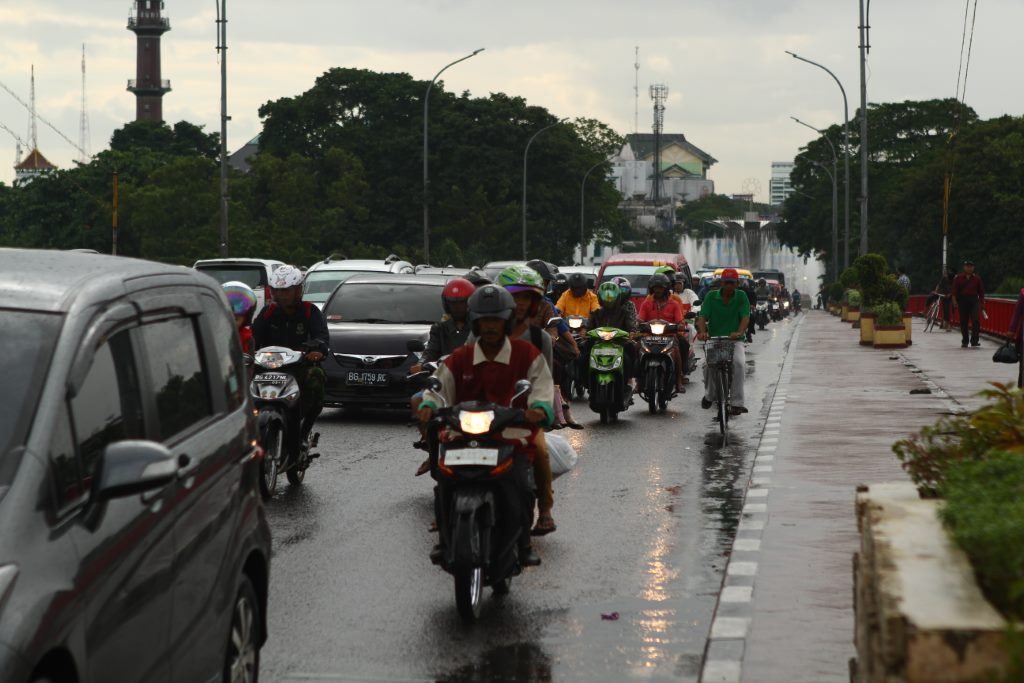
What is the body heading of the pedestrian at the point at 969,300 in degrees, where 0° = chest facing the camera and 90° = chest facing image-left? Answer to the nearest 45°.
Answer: approximately 0°

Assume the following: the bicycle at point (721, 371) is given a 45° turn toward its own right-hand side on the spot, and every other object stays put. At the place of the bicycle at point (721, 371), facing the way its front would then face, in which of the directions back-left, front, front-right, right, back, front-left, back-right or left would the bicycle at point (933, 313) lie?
back-right

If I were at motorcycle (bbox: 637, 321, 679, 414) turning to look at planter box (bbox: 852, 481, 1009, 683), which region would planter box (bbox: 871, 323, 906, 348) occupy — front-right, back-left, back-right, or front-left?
back-left

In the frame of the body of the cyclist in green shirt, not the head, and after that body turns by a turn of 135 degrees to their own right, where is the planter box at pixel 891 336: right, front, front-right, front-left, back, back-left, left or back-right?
front-right

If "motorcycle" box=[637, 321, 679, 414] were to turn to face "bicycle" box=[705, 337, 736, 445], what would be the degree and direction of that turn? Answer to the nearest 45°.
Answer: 0° — it already faces it

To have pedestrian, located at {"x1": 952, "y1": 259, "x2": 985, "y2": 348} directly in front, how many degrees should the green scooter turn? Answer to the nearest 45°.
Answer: approximately 135° to its left

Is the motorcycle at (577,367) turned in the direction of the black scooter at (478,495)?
yes

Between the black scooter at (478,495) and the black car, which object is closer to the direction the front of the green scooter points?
the black scooter
